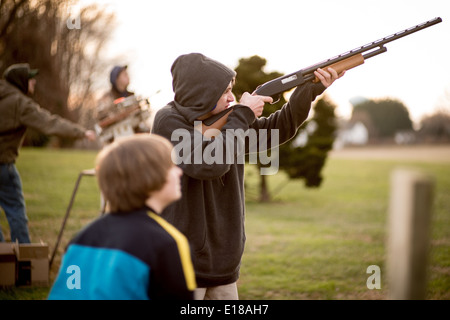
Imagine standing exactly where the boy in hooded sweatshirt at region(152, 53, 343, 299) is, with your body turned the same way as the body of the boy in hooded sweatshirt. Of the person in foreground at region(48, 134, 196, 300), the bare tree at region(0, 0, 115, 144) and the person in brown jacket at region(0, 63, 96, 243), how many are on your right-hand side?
1

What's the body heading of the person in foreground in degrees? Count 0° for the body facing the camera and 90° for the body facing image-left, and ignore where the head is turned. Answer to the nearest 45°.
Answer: approximately 225°

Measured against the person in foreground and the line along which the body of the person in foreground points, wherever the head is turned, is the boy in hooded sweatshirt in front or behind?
in front

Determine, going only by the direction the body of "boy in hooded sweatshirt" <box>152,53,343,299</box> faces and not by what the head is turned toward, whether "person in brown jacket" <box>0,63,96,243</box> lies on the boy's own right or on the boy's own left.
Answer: on the boy's own left

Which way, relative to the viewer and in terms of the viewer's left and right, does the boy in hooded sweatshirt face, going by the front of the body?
facing to the right of the viewer

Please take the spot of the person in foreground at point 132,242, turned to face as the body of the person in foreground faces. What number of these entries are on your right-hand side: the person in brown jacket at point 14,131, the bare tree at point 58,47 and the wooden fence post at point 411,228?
1

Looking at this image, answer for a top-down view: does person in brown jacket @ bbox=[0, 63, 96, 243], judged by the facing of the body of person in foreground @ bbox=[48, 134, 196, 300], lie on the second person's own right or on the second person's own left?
on the second person's own left

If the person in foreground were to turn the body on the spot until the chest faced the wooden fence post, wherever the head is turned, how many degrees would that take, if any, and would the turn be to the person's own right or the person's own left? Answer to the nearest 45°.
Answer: approximately 90° to the person's own right

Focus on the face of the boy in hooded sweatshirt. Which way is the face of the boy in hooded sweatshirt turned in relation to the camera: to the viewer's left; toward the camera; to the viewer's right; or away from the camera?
to the viewer's right
